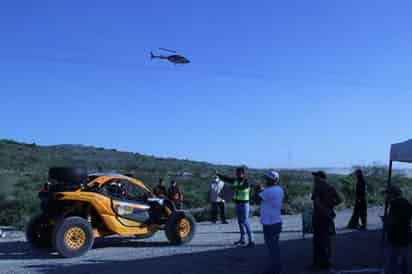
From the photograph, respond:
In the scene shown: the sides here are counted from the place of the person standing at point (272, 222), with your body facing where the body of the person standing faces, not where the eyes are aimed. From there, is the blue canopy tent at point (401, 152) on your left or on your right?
on your right

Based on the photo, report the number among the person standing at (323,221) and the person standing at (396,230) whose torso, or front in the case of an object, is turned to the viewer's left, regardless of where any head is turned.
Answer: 2

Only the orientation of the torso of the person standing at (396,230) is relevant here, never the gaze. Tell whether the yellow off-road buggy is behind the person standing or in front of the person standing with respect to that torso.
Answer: in front

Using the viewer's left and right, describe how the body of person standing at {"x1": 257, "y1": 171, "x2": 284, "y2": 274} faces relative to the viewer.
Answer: facing away from the viewer and to the left of the viewer

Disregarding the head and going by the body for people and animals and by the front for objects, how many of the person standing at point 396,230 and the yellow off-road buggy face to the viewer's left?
1

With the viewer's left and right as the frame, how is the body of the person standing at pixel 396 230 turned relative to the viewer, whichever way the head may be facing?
facing to the left of the viewer

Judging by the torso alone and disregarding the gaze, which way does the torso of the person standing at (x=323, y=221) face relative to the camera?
to the viewer's left
